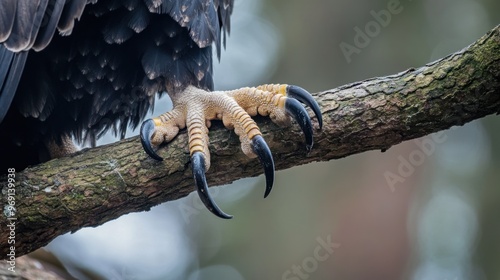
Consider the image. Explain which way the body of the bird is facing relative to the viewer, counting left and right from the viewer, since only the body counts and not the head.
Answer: facing the viewer and to the right of the viewer
